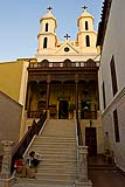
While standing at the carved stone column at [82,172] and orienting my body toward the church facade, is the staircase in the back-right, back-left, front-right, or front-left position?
front-left

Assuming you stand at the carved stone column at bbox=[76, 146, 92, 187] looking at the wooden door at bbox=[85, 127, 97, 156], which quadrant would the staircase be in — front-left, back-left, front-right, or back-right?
front-left

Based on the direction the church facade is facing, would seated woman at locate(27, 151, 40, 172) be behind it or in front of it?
in front

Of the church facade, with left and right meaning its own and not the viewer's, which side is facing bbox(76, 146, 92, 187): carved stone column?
front

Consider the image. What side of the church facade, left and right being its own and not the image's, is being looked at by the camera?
front

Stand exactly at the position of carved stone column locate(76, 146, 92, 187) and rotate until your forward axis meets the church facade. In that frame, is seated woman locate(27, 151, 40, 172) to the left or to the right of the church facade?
left

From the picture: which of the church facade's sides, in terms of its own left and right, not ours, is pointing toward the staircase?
front
